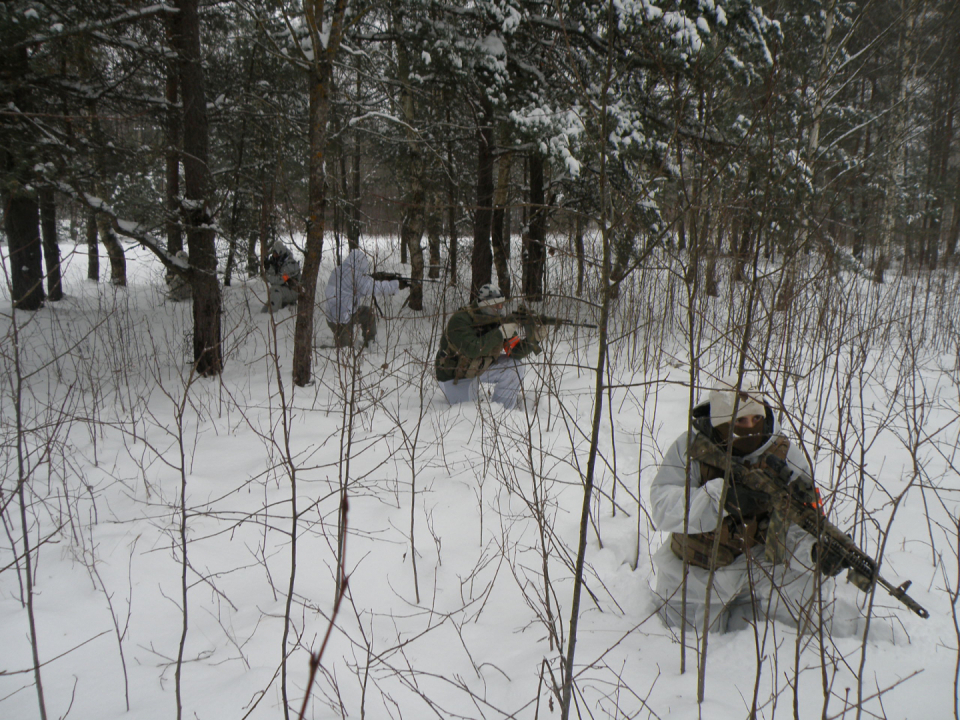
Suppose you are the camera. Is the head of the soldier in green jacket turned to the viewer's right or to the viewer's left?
to the viewer's right

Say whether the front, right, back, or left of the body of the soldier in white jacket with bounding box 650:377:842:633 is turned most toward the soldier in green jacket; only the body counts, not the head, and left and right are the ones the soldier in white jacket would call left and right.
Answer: back

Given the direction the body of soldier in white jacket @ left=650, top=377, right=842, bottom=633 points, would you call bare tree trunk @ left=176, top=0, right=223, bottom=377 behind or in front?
behind

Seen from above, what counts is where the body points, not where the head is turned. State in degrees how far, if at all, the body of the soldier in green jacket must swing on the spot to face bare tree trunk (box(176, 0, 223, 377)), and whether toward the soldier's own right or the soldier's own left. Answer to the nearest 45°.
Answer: approximately 180°

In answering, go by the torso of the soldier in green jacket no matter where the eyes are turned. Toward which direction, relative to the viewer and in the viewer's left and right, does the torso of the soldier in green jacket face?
facing to the right of the viewer

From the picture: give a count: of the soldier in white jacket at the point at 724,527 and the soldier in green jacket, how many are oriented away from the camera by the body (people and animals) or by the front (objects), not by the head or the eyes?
0

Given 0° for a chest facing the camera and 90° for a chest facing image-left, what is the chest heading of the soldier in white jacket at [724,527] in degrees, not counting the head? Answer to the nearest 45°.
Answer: approximately 315°

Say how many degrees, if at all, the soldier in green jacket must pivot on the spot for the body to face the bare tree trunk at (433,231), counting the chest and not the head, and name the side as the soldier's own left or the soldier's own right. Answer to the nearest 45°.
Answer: approximately 90° to the soldier's own left
